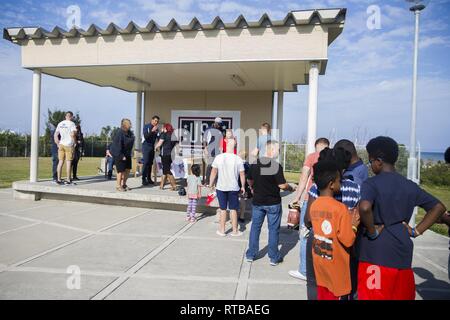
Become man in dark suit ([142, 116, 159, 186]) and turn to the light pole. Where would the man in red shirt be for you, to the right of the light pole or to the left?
right

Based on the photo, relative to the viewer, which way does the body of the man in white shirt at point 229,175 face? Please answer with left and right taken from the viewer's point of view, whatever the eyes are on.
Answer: facing away from the viewer

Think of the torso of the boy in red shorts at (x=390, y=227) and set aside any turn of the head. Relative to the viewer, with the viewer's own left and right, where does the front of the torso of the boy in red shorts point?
facing away from the viewer and to the left of the viewer

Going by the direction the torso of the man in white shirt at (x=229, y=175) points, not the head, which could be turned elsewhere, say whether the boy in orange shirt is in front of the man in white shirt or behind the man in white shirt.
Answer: behind

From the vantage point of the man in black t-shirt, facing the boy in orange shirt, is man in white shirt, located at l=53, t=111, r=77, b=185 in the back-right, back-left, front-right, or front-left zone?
back-right

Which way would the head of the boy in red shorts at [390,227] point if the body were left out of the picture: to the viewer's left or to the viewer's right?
to the viewer's left
